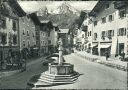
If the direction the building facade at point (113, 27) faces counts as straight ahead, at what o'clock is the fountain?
The fountain is roughly at 11 o'clock from the building facade.

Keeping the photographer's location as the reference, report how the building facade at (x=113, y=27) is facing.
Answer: facing the viewer and to the left of the viewer
